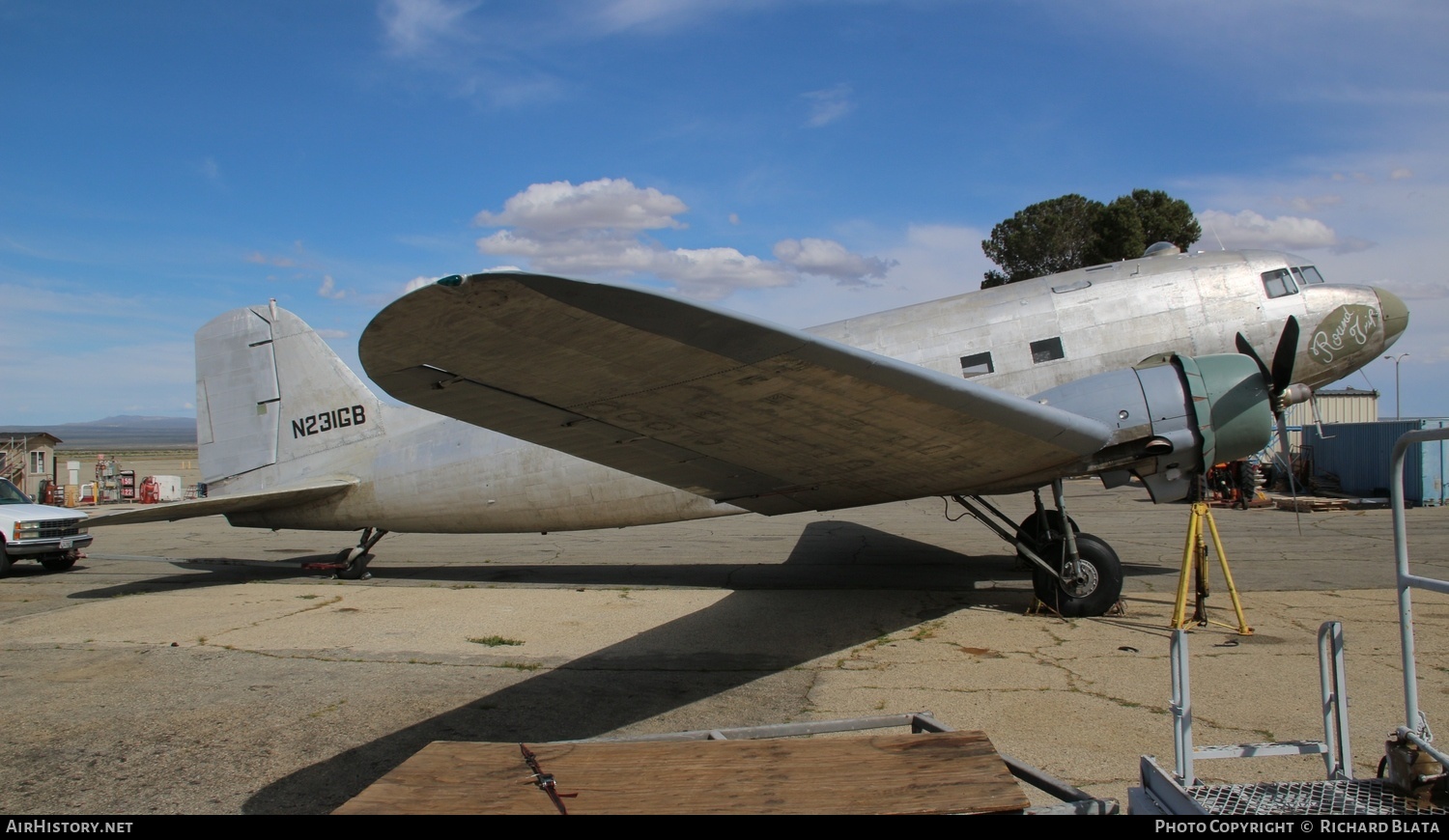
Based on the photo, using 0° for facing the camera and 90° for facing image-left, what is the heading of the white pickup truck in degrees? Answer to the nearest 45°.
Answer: approximately 315°

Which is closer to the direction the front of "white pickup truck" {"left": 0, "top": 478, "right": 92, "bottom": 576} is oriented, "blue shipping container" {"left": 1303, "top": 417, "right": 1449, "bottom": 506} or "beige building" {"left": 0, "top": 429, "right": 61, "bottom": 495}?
the blue shipping container

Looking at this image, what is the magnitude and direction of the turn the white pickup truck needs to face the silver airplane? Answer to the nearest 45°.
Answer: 0° — it already faces it

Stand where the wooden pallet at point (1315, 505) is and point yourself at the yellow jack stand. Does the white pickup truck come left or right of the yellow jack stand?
right

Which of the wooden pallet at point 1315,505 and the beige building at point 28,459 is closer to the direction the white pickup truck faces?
the wooden pallet

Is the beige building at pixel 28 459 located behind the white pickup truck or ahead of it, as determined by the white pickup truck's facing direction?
behind

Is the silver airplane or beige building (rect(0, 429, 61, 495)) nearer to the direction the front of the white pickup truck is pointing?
the silver airplane

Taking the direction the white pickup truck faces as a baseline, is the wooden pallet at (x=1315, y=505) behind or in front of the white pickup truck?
in front

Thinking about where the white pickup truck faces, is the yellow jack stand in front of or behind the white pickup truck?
in front
